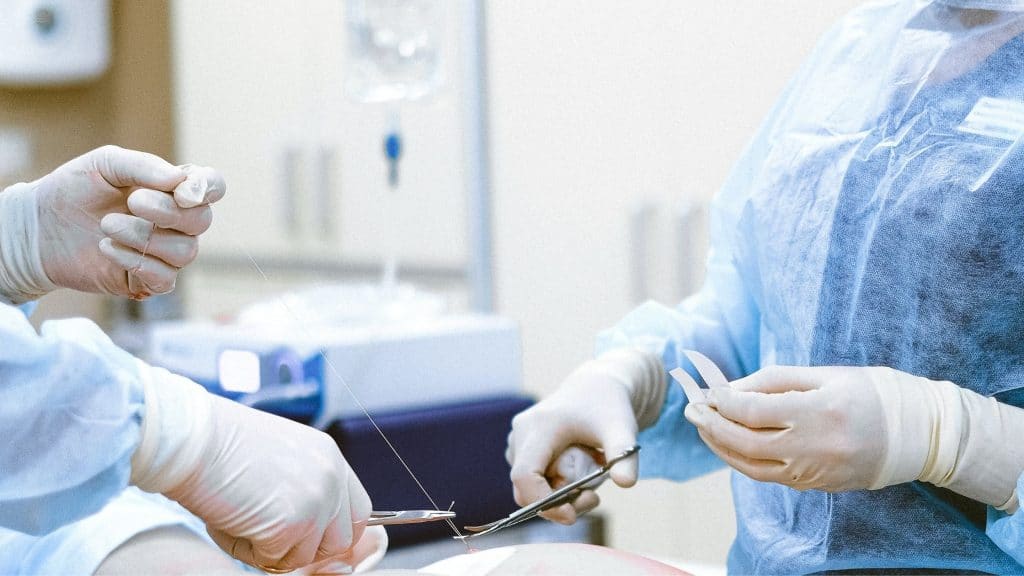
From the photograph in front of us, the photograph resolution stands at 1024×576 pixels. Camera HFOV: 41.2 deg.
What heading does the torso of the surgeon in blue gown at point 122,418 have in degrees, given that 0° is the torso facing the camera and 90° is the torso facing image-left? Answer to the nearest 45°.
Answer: approximately 270°

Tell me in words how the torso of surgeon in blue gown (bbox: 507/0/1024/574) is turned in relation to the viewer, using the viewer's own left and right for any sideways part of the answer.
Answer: facing the viewer and to the left of the viewer

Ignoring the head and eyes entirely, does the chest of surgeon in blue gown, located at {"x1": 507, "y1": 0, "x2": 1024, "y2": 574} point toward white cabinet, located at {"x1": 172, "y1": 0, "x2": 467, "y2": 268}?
no

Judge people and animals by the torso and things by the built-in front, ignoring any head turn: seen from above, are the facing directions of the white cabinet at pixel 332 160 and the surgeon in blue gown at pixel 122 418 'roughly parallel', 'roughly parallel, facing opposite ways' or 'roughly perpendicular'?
roughly perpendicular

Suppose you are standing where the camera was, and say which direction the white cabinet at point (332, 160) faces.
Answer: facing the viewer

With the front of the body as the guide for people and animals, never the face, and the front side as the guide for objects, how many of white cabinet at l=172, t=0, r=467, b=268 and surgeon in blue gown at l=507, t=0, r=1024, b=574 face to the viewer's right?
0

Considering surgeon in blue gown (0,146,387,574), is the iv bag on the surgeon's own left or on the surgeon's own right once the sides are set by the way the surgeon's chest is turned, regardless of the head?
on the surgeon's own left

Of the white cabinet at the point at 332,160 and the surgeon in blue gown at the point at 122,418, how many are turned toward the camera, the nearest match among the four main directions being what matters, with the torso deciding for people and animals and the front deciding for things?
1

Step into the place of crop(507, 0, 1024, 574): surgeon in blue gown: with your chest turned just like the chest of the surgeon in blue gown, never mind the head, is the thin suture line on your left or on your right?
on your right

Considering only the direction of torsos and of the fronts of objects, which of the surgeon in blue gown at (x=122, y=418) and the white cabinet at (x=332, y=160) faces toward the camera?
the white cabinet

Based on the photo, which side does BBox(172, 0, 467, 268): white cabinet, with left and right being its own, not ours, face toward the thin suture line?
front

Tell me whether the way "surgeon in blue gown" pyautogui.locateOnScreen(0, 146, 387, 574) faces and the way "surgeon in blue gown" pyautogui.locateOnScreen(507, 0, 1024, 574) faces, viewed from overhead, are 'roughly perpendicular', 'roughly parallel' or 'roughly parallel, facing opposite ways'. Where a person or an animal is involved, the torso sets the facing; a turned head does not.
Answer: roughly parallel, facing opposite ways

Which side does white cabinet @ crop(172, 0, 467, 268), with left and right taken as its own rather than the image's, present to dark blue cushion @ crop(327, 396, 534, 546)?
front
